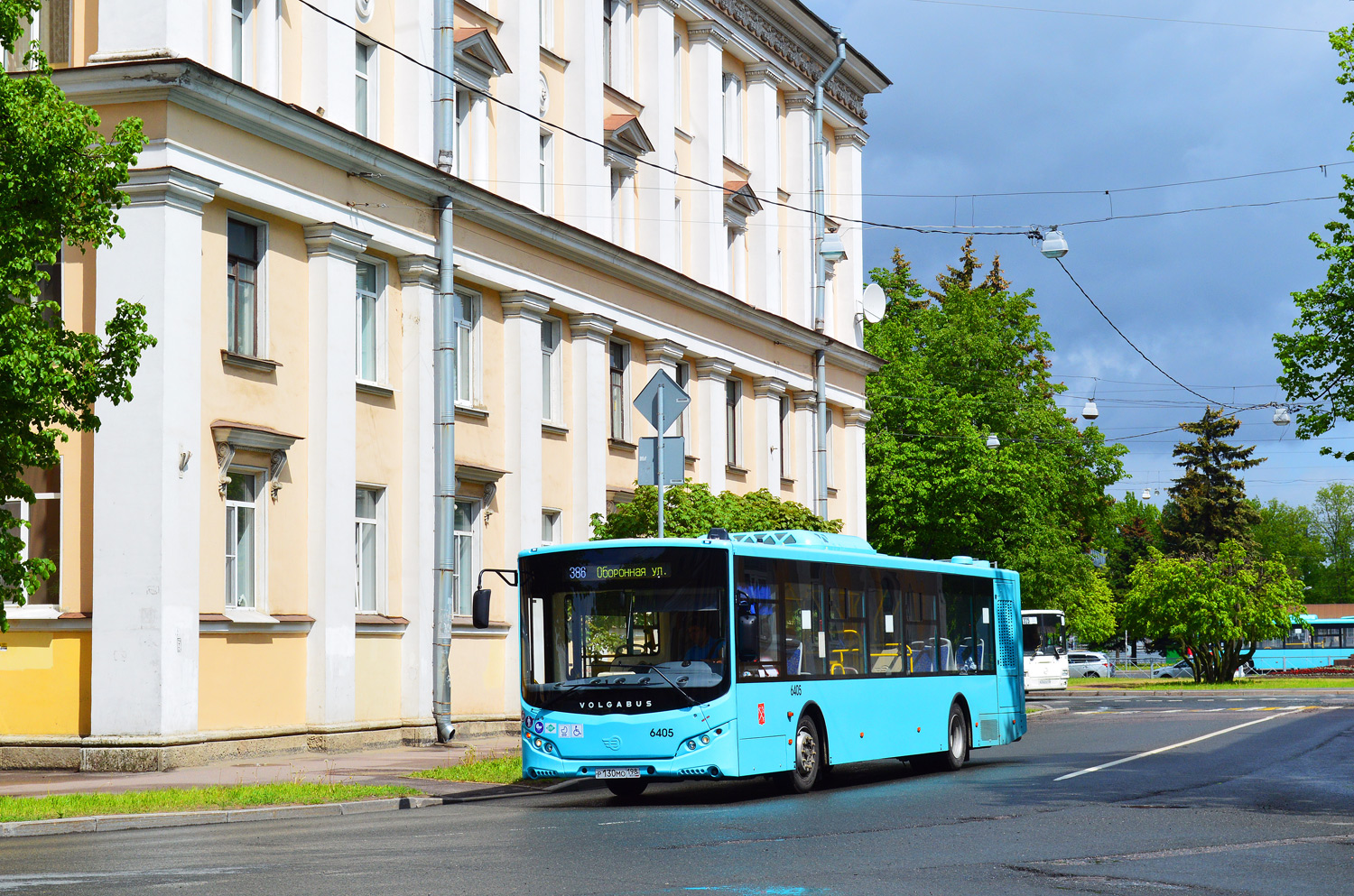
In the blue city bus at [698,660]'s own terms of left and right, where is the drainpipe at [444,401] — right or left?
on its right

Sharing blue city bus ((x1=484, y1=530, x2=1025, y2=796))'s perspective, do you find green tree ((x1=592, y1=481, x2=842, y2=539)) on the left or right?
on its right

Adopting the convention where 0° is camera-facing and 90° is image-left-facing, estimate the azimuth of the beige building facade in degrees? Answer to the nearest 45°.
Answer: approximately 315°

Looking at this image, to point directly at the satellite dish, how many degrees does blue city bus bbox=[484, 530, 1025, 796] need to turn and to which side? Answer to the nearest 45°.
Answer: approximately 135° to its right

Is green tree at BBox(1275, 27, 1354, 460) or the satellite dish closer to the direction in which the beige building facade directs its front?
the green tree

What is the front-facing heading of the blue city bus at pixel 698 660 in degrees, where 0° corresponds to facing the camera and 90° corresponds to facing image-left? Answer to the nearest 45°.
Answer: approximately 45°

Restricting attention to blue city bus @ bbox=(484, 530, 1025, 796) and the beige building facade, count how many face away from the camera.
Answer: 0

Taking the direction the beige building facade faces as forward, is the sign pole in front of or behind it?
in front

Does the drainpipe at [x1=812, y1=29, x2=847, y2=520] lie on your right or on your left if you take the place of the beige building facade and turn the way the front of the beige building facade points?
on your left

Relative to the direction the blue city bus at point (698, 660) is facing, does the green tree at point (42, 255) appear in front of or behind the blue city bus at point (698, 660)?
in front

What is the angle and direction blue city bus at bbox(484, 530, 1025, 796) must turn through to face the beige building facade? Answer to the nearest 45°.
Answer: approximately 90° to its right

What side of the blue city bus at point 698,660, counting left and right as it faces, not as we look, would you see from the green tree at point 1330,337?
left

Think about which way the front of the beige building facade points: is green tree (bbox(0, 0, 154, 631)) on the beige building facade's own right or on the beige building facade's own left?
on the beige building facade's own right
